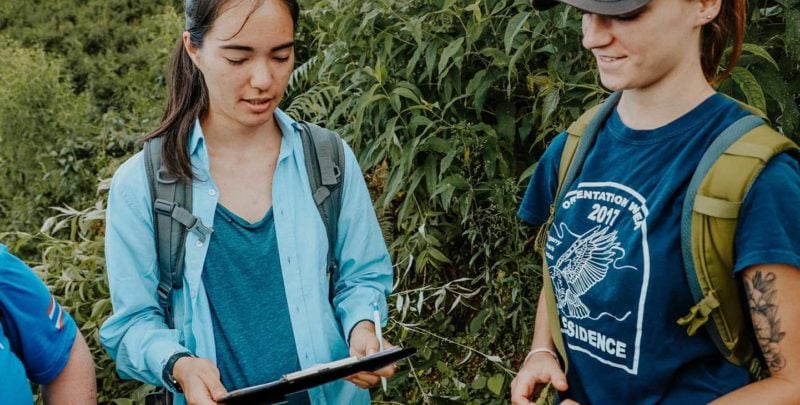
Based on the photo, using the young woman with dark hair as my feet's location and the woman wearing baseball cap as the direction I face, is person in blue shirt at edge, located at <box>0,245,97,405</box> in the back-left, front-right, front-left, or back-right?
back-right

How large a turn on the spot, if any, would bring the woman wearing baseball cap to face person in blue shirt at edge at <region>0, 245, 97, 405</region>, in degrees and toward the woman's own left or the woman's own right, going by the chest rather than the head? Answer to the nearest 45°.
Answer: approximately 45° to the woman's own right

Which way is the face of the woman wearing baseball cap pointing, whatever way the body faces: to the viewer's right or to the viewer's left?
to the viewer's left

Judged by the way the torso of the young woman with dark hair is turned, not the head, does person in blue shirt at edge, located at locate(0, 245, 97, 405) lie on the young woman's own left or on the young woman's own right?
on the young woman's own right

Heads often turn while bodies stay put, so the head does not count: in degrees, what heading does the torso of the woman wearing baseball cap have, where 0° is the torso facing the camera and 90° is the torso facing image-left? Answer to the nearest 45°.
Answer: approximately 45°

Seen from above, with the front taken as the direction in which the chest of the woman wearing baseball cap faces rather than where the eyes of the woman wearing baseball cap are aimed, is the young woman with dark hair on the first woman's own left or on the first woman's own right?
on the first woman's own right

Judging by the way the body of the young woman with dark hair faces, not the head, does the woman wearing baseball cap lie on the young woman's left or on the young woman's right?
on the young woman's left
